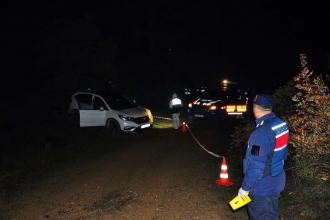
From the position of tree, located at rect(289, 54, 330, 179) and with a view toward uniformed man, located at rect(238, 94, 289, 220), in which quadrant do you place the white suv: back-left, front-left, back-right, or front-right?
back-right

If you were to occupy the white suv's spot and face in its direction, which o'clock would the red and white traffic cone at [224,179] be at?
The red and white traffic cone is roughly at 1 o'clock from the white suv.

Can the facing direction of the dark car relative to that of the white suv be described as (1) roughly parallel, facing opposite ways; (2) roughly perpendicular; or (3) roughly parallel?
roughly perpendicular

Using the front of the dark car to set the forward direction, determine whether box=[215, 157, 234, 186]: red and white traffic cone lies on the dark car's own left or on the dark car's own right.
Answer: on the dark car's own left

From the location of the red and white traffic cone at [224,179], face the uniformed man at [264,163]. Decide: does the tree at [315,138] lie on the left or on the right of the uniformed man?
left

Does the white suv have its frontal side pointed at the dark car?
no

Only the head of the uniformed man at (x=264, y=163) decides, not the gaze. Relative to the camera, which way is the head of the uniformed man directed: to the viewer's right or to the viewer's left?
to the viewer's left

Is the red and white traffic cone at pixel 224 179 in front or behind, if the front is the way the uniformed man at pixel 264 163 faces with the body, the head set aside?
in front

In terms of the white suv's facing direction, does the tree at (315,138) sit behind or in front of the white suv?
in front

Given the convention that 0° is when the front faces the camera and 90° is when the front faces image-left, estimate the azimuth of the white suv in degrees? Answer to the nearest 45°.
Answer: approximately 315°

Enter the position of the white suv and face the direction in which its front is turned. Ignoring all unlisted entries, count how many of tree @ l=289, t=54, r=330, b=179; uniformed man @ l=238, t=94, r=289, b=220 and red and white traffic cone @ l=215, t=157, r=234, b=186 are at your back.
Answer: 0

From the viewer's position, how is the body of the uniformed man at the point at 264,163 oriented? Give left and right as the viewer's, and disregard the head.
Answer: facing away from the viewer and to the left of the viewer

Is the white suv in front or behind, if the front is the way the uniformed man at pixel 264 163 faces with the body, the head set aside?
in front

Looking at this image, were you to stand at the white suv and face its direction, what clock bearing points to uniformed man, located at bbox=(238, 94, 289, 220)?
The uniformed man is roughly at 1 o'clock from the white suv.
